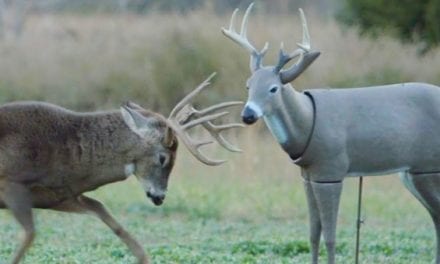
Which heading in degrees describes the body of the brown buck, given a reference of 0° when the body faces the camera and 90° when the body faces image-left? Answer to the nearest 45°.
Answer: approximately 270°

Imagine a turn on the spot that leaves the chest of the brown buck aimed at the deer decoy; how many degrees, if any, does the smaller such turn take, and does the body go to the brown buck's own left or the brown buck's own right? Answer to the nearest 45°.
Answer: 0° — it already faces it
